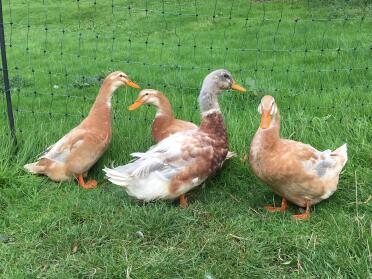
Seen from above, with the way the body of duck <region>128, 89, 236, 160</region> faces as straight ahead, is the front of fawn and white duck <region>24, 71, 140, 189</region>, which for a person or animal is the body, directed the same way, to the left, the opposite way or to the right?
the opposite way

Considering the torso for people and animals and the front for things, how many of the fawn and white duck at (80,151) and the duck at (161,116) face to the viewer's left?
1

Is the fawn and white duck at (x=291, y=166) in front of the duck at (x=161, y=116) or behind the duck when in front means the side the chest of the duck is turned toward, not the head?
behind

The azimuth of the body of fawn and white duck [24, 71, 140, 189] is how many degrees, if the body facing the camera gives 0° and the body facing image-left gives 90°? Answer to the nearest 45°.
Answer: approximately 270°

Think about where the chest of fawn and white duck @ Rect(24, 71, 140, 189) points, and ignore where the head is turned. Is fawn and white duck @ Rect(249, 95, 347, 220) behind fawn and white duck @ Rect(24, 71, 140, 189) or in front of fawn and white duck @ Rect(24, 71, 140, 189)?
in front

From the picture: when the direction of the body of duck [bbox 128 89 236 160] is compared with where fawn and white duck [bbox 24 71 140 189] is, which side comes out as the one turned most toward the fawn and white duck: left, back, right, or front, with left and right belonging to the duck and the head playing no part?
front

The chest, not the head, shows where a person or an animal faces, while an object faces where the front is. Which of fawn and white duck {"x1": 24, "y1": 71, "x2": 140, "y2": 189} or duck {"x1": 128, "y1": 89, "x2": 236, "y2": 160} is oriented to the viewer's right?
the fawn and white duck

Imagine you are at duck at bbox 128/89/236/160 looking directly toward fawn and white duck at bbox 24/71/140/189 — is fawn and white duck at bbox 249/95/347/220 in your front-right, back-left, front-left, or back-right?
back-left

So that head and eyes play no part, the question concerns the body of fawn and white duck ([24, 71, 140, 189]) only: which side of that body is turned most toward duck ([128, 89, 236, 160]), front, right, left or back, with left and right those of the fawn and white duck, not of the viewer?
front

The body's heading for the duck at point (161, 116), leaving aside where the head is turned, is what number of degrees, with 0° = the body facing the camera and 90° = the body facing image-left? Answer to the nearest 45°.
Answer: approximately 90°
